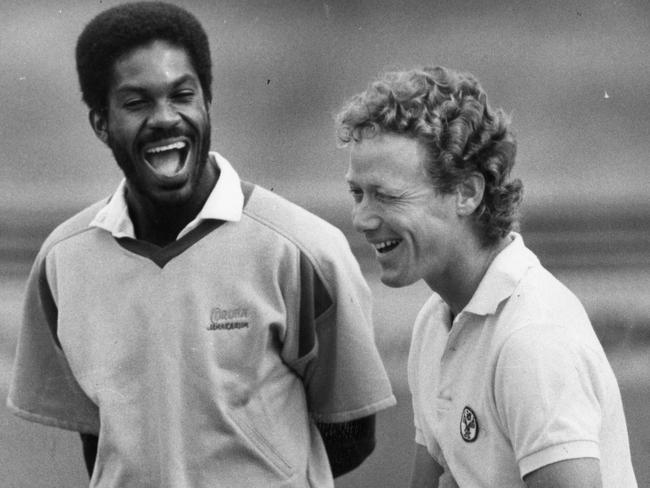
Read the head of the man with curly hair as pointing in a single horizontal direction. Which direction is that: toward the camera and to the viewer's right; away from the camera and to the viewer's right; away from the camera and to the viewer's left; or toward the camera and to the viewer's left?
toward the camera and to the viewer's left

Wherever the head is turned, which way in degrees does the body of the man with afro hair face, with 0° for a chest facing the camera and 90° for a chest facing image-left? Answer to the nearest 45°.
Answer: approximately 0°

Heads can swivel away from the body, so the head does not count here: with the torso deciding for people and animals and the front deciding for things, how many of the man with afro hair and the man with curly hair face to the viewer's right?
0

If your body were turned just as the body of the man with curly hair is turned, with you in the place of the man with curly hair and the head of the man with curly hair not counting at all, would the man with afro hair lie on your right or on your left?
on your right

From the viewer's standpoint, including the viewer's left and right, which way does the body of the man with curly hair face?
facing the viewer and to the left of the viewer
